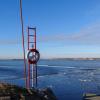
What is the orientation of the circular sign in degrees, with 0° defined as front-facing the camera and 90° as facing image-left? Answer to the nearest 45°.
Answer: approximately 0°
